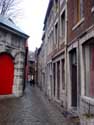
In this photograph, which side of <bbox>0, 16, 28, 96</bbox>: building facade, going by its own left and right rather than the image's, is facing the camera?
front
